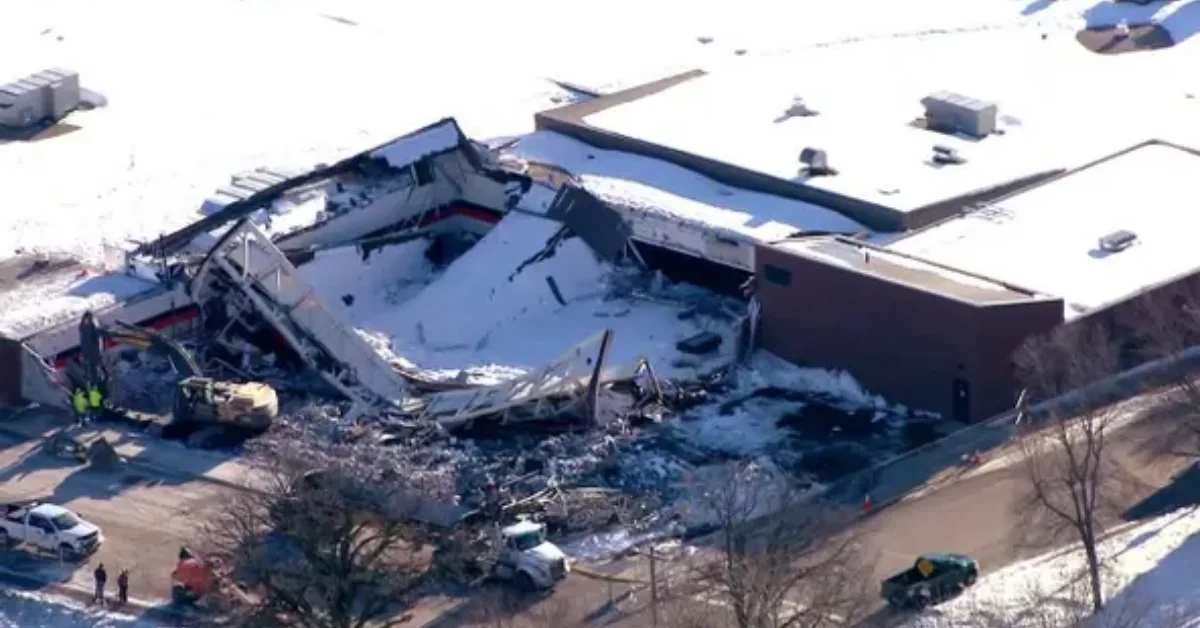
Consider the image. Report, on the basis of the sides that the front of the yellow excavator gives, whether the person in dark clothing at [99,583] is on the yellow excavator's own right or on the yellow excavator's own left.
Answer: on the yellow excavator's own left

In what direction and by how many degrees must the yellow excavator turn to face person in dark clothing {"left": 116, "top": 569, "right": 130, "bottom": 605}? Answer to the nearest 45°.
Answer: approximately 90° to its left

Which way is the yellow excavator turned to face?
to the viewer's left

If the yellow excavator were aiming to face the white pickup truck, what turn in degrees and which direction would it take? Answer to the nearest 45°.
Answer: approximately 45° to its left

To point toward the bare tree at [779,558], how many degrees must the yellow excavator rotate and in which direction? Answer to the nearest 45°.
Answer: approximately 135° to its left

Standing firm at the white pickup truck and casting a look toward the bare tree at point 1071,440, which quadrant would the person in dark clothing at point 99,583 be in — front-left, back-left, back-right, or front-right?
front-right

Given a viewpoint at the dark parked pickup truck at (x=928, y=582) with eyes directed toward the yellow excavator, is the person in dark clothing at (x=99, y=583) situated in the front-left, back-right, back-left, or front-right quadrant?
front-left

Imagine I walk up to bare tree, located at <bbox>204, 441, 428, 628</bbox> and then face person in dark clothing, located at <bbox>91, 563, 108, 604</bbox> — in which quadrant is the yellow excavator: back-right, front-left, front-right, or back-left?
front-right

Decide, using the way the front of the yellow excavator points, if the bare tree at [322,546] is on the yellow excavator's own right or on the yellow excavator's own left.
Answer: on the yellow excavator's own left
